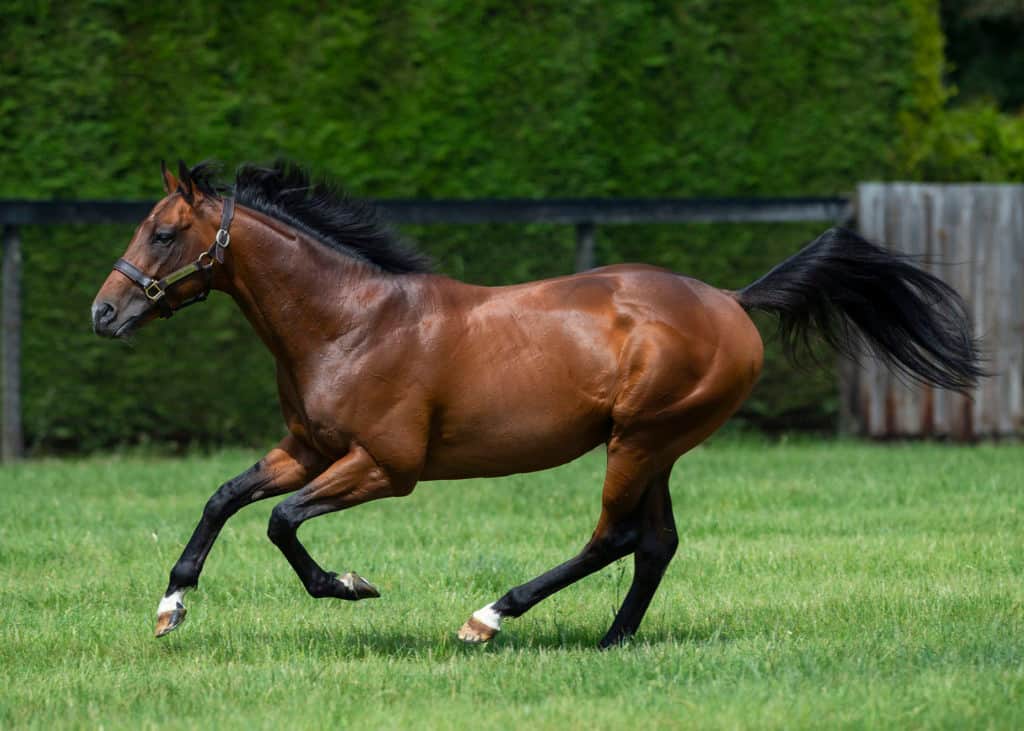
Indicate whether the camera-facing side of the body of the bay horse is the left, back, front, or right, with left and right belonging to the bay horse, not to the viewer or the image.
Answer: left

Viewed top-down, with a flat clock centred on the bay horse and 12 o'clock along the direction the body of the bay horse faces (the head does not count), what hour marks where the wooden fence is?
The wooden fence is roughly at 4 o'clock from the bay horse.
